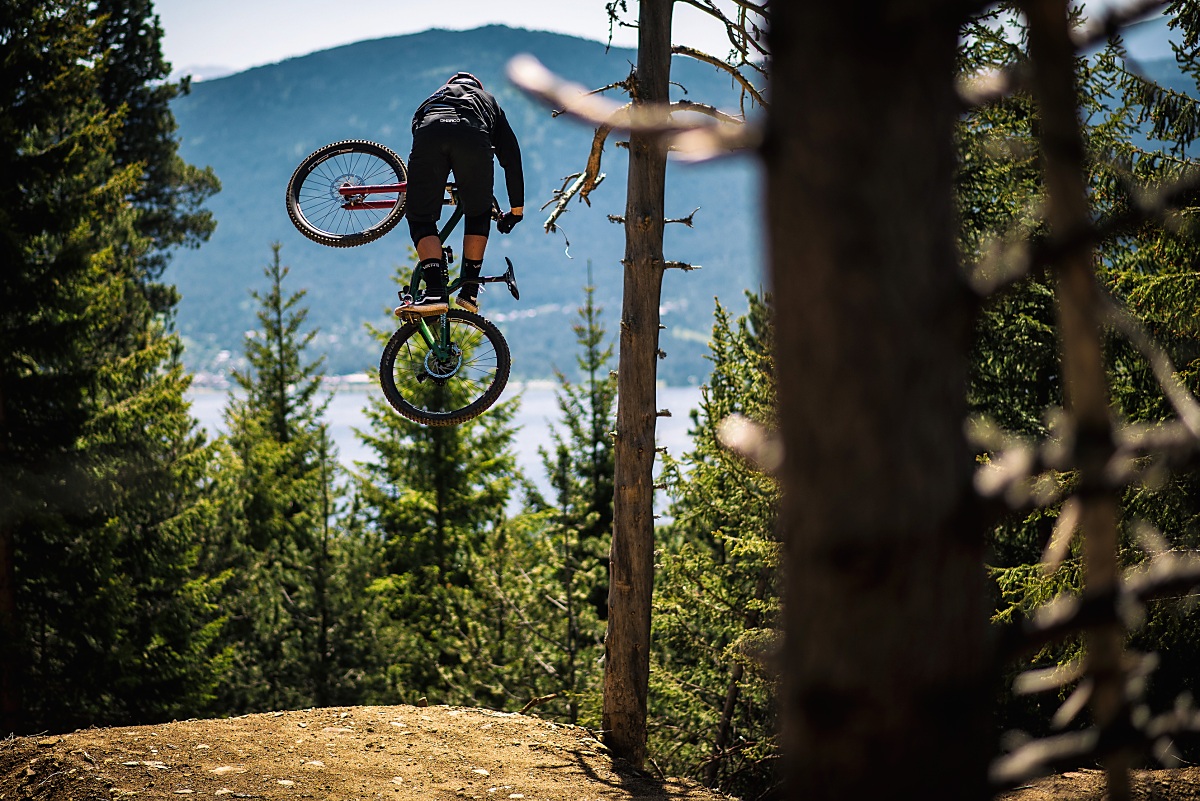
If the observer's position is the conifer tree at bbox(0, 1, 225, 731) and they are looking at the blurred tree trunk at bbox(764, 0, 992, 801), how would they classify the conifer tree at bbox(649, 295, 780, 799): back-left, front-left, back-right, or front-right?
front-left

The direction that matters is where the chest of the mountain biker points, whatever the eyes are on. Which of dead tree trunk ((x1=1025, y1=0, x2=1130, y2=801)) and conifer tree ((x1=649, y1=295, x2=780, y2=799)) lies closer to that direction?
the conifer tree

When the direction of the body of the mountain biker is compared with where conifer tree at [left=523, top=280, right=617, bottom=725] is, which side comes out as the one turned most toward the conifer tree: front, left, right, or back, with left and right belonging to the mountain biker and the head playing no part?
front

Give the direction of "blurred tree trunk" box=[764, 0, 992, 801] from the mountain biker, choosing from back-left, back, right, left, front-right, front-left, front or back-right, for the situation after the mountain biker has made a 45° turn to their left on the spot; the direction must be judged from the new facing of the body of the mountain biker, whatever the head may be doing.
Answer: back-left

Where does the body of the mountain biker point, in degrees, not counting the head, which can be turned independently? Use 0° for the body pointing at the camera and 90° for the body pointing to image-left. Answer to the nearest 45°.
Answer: approximately 180°

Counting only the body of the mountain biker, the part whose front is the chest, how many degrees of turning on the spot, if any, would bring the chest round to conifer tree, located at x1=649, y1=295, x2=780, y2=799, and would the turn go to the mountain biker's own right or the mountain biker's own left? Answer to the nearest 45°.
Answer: approximately 45° to the mountain biker's own right

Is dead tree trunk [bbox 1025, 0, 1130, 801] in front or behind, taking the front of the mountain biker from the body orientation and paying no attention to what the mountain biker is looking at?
behind

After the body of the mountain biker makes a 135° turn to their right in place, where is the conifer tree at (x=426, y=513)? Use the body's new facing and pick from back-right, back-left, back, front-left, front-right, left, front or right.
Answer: back-left
